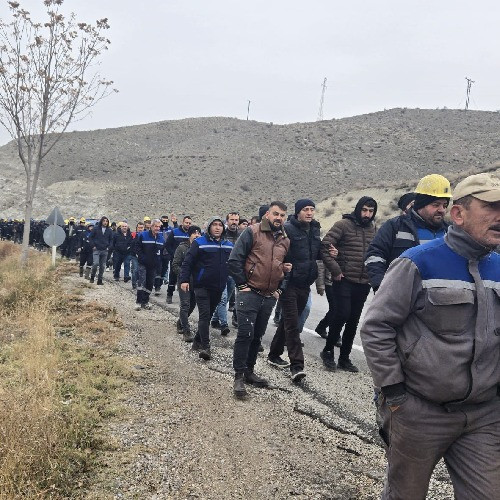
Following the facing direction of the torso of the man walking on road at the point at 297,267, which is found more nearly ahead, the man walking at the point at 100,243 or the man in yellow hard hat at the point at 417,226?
the man in yellow hard hat

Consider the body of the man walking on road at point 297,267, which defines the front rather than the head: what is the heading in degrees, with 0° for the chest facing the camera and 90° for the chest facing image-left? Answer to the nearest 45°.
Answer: approximately 315°

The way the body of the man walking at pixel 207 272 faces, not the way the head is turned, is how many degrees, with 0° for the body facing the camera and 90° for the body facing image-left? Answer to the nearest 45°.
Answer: approximately 315°

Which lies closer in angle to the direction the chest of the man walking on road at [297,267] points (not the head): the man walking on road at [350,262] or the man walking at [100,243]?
the man walking on road

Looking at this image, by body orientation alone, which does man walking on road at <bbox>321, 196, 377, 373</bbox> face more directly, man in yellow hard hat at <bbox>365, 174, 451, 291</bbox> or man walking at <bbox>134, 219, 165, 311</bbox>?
the man in yellow hard hat

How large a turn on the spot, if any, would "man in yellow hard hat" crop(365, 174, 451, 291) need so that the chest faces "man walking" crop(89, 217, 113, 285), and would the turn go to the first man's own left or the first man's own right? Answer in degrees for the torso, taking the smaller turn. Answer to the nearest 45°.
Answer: approximately 180°

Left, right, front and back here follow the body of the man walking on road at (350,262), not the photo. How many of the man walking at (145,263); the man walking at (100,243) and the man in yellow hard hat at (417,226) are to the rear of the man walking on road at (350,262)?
2

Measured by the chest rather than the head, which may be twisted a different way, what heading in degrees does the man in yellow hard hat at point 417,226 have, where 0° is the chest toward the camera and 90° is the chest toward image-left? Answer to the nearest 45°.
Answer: approximately 315°
